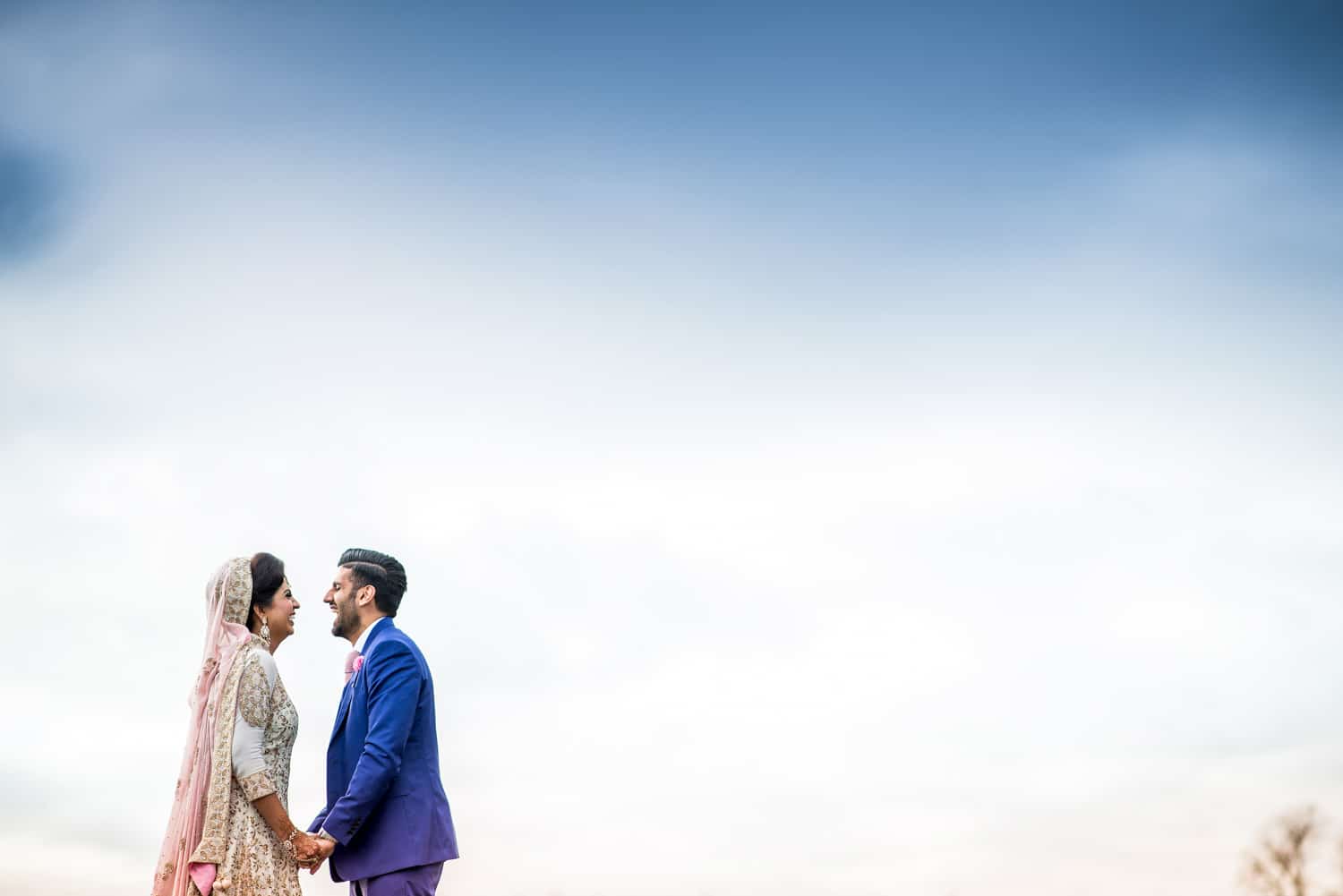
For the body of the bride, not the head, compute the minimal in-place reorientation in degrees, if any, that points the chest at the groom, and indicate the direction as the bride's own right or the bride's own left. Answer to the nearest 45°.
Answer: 0° — they already face them

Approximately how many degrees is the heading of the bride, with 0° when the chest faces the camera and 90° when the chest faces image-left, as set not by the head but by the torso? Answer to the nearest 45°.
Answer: approximately 270°

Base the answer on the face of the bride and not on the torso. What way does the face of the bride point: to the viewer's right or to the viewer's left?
to the viewer's right

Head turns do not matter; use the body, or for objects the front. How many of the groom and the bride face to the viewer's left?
1

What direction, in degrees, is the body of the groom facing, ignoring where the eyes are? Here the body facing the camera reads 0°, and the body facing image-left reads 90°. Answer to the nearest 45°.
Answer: approximately 90°

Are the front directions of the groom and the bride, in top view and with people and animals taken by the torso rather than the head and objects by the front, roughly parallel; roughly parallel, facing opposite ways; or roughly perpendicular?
roughly parallel, facing opposite ways

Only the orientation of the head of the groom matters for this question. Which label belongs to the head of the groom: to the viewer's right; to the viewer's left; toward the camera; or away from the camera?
to the viewer's left

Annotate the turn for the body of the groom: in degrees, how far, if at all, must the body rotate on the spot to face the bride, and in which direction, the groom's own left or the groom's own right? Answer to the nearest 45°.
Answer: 0° — they already face them
